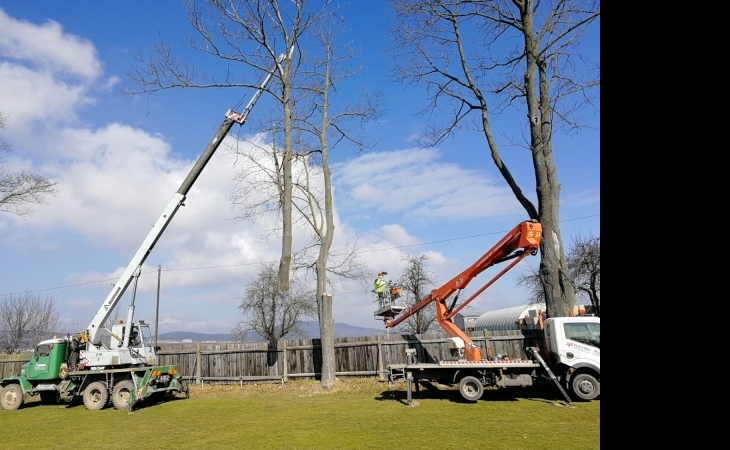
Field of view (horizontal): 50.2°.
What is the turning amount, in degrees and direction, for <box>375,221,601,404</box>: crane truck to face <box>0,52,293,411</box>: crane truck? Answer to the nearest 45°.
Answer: approximately 180°

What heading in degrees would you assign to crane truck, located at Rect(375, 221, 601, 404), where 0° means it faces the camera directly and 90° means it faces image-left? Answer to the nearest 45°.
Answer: approximately 270°
